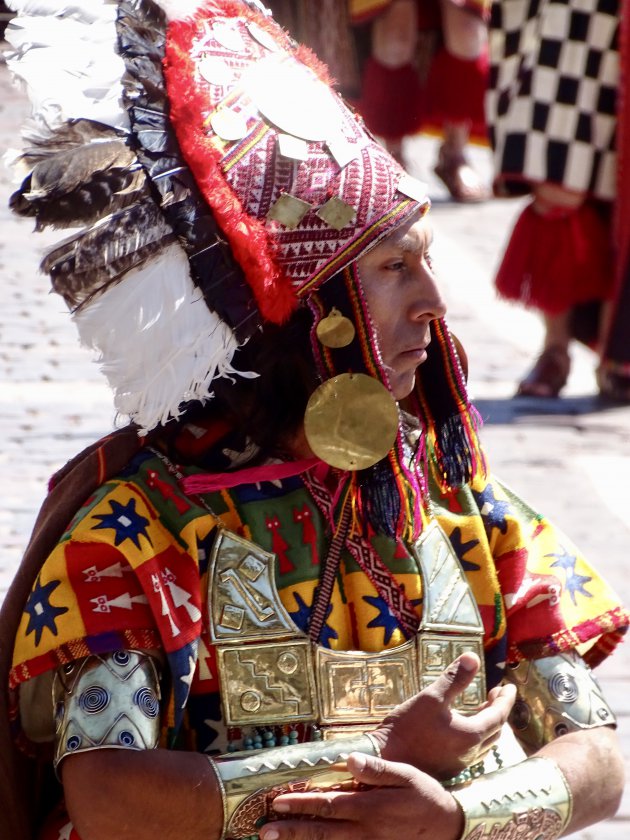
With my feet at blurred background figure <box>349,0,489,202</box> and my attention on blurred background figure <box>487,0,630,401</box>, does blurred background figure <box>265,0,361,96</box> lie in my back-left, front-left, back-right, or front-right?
back-right

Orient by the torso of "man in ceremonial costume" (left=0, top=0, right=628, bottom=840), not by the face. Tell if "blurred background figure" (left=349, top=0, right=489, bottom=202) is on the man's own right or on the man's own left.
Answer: on the man's own left

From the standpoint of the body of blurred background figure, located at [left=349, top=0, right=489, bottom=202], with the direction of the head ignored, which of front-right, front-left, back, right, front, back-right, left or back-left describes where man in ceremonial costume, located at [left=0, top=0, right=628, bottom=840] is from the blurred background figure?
front

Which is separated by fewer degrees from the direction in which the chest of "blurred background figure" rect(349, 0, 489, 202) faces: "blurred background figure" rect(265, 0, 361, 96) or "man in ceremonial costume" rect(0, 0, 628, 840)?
the man in ceremonial costume

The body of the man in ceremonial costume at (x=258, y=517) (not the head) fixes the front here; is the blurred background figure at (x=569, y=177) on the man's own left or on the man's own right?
on the man's own left

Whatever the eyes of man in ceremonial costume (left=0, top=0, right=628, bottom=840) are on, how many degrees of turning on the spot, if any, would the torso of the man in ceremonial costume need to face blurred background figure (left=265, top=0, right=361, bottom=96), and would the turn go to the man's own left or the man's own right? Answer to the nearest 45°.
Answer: approximately 135° to the man's own left

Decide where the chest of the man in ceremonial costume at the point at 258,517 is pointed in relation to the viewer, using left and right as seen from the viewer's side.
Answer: facing the viewer and to the right of the viewer

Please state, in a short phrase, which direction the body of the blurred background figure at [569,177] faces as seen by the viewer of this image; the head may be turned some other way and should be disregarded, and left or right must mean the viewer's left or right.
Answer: facing the viewer and to the left of the viewer

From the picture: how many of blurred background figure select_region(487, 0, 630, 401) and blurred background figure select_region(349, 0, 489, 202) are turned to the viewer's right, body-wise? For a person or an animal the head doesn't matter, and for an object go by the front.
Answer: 0

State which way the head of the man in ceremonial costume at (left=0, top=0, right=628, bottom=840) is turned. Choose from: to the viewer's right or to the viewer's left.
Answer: to the viewer's right

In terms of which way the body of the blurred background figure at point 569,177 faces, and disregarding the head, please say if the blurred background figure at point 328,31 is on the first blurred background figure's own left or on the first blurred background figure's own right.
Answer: on the first blurred background figure's own right

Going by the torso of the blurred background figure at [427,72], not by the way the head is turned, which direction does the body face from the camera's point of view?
toward the camera

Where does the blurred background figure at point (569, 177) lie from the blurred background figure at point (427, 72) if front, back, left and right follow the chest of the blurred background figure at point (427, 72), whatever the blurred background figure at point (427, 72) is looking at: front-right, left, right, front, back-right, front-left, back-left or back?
front

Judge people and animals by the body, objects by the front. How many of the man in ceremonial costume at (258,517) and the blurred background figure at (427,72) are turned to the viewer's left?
0
